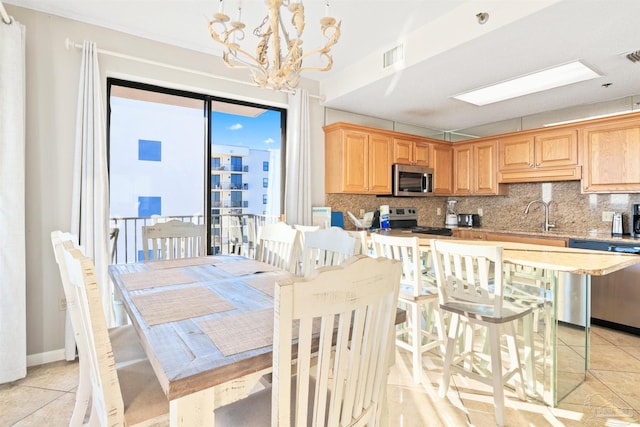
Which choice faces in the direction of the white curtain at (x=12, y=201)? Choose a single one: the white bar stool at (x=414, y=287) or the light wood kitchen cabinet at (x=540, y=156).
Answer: the light wood kitchen cabinet

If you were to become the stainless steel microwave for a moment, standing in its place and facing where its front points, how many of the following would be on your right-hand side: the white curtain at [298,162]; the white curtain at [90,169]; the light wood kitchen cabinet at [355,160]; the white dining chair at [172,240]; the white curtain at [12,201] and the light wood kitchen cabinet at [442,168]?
5

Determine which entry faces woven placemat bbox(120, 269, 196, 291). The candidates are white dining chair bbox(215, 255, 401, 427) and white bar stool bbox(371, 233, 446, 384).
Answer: white dining chair bbox(215, 255, 401, 427)

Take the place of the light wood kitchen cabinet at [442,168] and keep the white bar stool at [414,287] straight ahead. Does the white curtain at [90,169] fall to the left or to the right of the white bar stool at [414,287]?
right

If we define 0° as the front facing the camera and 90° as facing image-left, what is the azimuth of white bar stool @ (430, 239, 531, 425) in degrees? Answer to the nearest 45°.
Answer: approximately 225°

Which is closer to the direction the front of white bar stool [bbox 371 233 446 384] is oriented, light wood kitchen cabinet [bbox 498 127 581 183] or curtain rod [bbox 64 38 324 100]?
the light wood kitchen cabinet

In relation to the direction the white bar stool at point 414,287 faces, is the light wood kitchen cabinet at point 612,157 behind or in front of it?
in front

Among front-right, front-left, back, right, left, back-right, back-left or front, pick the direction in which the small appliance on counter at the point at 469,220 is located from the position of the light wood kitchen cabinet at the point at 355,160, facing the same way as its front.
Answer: left
